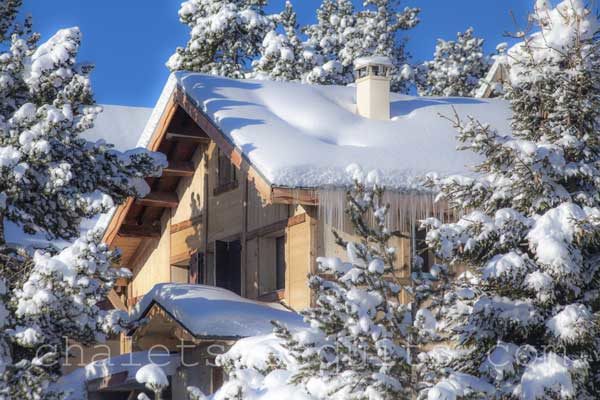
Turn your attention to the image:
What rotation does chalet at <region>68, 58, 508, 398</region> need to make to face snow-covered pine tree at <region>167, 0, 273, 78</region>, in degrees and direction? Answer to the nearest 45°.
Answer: approximately 135° to its right

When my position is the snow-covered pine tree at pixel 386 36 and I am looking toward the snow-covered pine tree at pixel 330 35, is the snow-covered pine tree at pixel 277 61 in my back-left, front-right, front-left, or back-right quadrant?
front-left

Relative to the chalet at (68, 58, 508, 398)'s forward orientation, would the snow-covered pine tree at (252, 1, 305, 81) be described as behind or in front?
behind

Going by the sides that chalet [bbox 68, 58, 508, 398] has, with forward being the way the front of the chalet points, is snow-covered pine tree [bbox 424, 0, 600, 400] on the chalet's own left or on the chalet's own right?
on the chalet's own left

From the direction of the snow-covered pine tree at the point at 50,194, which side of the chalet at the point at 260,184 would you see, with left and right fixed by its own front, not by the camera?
front

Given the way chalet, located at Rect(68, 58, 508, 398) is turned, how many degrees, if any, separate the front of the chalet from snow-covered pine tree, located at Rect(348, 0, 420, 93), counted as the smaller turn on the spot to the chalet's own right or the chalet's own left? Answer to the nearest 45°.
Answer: approximately 135° to the chalet's own right

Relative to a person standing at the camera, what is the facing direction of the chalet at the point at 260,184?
facing the viewer and to the left of the viewer

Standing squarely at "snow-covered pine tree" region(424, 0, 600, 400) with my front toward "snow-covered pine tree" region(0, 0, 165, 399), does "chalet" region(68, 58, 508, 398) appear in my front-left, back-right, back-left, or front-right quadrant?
front-right

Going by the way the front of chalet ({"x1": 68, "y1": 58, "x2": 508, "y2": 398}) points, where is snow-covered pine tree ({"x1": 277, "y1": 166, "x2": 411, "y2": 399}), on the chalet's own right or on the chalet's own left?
on the chalet's own left
